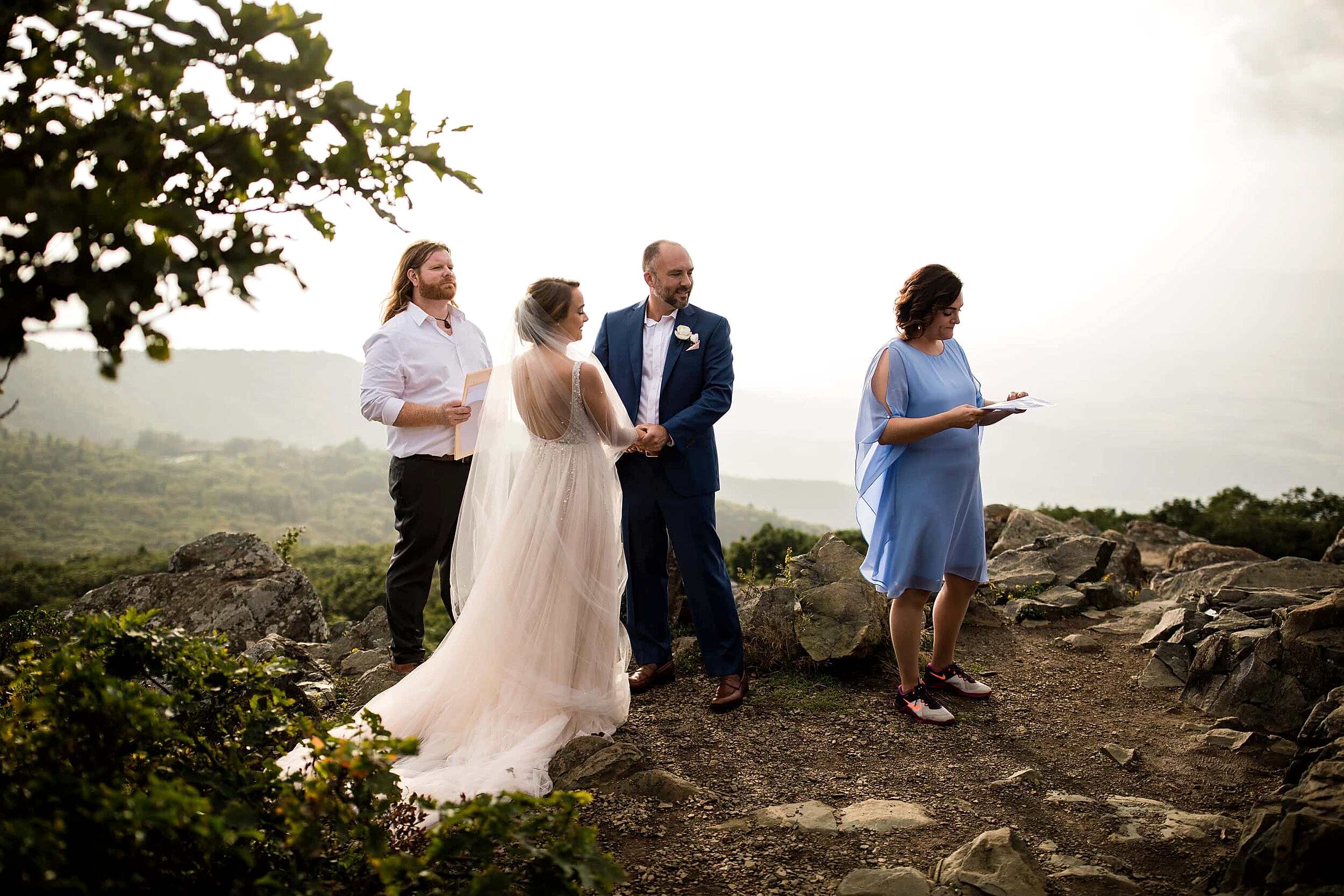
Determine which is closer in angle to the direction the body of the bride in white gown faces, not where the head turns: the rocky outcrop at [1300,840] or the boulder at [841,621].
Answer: the boulder

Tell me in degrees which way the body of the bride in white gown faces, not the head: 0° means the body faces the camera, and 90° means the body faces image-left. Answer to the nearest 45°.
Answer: approximately 225°

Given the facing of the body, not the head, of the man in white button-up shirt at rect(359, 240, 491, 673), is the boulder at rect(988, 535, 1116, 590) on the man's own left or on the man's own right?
on the man's own left

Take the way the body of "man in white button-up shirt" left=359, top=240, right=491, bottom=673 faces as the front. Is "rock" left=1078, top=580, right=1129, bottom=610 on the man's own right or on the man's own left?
on the man's own left

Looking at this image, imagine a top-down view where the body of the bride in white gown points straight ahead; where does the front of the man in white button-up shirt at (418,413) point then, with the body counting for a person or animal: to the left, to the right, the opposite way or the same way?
to the right

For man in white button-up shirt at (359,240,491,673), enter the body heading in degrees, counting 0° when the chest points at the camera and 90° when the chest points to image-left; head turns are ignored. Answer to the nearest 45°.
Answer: approximately 315°

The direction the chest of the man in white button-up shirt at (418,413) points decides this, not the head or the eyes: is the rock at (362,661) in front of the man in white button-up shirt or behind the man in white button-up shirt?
behind

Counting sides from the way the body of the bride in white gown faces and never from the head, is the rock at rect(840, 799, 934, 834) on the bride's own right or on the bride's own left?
on the bride's own right

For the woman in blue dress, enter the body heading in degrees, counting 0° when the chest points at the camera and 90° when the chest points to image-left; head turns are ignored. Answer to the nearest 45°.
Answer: approximately 315°
